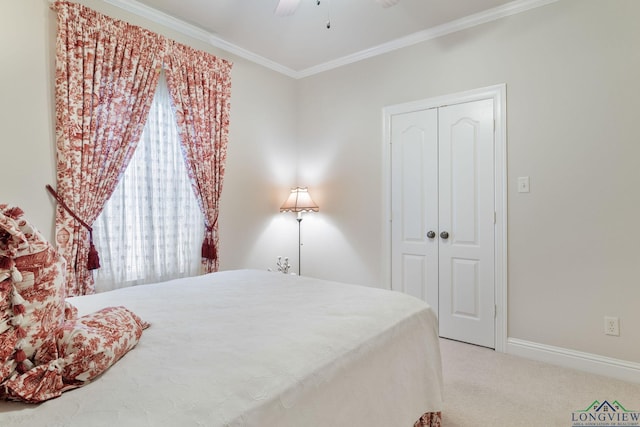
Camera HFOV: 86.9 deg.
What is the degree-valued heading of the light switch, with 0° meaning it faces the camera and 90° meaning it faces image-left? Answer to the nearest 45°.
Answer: approximately 0°

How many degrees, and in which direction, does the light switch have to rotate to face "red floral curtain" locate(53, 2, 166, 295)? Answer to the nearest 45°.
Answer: approximately 45° to its right

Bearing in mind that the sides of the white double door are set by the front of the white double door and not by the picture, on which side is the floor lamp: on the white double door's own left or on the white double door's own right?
on the white double door's own right

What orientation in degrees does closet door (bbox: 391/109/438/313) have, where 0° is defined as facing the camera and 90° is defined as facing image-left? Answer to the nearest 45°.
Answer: approximately 45°

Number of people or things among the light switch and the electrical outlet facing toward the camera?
2

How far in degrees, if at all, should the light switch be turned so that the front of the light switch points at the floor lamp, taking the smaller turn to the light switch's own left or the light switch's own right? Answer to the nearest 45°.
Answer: approximately 90° to the light switch's own right

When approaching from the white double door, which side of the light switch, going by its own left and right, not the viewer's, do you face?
right

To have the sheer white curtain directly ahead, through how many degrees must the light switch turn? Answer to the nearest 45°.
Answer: approximately 45° to its right

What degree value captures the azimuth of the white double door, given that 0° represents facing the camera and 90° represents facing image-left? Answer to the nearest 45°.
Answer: approximately 45°

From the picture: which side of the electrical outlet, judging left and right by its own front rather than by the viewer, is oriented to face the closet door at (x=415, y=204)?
right

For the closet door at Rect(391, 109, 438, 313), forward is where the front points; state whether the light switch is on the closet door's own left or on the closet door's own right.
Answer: on the closet door's own left

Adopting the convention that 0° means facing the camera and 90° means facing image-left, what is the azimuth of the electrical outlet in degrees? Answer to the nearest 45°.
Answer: approximately 0°

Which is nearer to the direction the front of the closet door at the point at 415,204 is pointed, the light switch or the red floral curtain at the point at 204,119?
the red floral curtain
